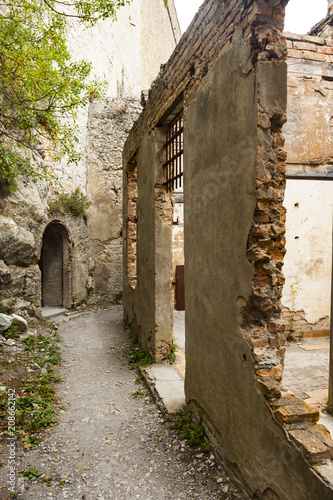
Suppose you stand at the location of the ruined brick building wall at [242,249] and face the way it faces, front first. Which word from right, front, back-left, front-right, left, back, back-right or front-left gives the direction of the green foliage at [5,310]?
front-right

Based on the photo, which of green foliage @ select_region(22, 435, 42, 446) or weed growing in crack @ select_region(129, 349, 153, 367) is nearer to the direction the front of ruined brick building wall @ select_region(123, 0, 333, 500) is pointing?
the green foliage

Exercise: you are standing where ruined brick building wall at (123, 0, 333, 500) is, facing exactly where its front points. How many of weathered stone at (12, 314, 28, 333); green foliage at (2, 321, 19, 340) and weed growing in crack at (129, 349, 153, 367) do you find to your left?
0

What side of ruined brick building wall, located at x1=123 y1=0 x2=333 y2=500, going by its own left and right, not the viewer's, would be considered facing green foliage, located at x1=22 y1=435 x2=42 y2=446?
front

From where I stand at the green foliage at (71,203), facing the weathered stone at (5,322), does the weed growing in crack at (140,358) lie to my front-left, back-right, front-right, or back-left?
front-left

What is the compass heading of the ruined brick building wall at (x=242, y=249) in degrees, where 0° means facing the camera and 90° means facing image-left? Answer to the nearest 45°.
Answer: approximately 90°

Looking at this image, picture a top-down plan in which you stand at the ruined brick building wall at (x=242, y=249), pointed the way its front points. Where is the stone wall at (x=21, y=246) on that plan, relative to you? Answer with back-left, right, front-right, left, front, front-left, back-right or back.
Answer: front-right

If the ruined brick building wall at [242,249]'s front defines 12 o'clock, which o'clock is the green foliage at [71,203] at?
The green foliage is roughly at 2 o'clock from the ruined brick building wall.

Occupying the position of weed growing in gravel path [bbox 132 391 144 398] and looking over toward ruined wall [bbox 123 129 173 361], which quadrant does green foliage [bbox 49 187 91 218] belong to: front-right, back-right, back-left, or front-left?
front-left

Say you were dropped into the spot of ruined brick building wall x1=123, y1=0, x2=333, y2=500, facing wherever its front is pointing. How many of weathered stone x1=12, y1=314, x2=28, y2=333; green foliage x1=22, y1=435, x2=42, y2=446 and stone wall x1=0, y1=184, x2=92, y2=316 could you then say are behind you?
0
